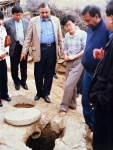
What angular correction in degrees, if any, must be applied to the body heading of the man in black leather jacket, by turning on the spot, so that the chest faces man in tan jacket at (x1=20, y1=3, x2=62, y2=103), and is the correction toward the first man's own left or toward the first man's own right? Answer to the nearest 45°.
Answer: approximately 45° to the first man's own right

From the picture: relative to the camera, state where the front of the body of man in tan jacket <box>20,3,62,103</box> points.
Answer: toward the camera

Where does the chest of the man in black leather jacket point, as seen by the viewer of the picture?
to the viewer's left

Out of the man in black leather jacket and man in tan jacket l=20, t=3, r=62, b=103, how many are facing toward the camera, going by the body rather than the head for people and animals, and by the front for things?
1

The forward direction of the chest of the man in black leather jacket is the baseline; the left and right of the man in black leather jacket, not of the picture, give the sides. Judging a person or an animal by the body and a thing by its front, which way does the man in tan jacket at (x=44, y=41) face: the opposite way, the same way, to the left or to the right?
to the left
